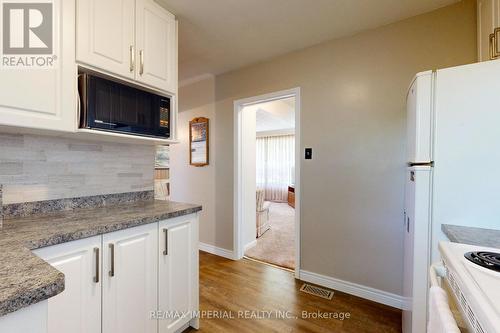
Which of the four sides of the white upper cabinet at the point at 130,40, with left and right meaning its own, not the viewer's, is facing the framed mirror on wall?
left

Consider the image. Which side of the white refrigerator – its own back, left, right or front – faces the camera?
left

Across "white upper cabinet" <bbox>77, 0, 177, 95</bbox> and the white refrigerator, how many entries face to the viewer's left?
1

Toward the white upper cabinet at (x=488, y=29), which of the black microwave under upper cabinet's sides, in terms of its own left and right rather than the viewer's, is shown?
front

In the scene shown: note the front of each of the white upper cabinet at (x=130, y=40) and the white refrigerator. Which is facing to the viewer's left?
the white refrigerator

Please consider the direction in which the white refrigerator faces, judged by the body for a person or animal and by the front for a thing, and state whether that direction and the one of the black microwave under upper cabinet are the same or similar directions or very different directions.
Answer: very different directions

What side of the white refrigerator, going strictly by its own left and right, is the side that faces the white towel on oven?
left

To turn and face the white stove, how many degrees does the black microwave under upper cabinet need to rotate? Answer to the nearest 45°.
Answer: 0° — it already faces it

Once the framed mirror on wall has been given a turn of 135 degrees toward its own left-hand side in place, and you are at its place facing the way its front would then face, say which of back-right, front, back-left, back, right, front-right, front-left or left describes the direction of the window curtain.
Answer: front-left

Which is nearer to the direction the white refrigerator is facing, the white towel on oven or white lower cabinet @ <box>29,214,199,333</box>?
the white lower cabinet

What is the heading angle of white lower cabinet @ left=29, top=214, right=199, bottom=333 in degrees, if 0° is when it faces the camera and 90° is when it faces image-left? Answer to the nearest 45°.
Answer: approximately 315°

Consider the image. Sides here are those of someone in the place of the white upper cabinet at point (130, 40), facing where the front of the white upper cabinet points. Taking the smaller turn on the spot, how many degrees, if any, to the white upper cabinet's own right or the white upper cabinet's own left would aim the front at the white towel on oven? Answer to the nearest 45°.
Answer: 0° — it already faces it

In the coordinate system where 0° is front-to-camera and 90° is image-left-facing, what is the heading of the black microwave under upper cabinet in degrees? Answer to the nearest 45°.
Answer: approximately 315°

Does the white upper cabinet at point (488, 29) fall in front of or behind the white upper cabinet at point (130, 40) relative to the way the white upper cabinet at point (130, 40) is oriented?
in front

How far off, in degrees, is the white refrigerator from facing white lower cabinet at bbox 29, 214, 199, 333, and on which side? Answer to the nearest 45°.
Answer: approximately 45° to its left

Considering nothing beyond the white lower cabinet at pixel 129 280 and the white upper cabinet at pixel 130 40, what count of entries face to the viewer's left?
0

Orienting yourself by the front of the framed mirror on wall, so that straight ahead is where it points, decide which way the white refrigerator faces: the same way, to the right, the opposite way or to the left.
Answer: to the right

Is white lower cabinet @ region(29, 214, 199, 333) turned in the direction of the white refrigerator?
yes

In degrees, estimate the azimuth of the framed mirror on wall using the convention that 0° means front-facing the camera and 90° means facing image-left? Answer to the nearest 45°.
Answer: approximately 45°

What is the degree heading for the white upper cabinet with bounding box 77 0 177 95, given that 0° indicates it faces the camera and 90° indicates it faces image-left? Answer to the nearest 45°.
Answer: approximately 315°
